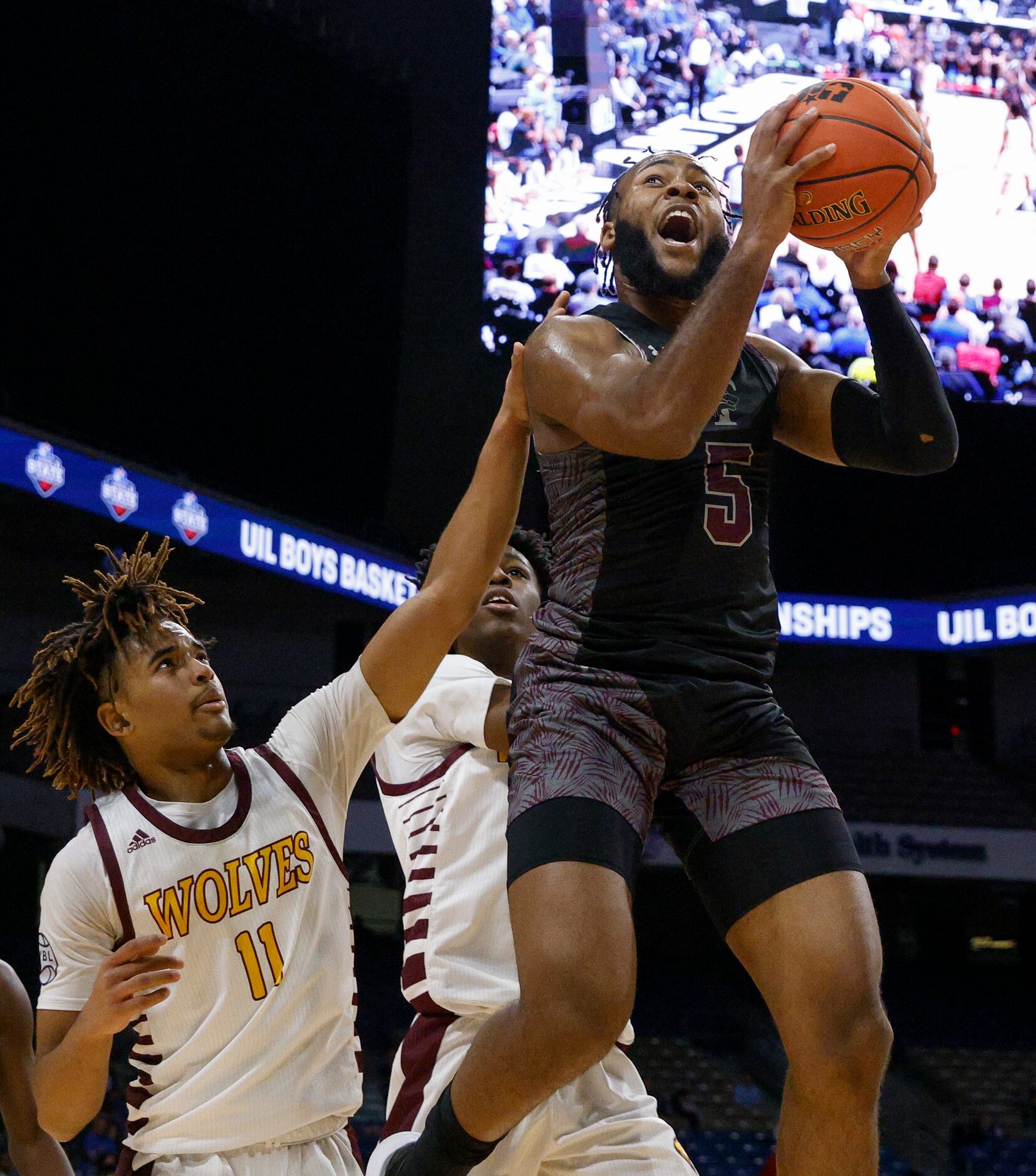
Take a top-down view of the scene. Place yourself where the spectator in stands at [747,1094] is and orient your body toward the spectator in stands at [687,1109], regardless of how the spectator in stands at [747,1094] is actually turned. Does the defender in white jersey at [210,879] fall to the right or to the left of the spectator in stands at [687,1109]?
left

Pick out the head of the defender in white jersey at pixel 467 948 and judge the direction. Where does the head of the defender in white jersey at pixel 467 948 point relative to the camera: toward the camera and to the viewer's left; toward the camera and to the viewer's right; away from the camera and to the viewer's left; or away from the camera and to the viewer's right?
toward the camera and to the viewer's right

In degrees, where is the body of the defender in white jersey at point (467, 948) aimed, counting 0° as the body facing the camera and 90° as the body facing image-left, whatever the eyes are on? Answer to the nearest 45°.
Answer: approximately 315°

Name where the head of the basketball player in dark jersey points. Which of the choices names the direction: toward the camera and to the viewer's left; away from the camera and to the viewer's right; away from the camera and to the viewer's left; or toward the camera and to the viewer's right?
toward the camera and to the viewer's right

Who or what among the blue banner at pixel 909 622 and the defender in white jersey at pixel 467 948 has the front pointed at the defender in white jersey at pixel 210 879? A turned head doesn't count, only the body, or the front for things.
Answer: the blue banner

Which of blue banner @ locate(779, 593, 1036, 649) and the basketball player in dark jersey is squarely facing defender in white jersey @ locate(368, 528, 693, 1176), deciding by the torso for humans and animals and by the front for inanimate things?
the blue banner
